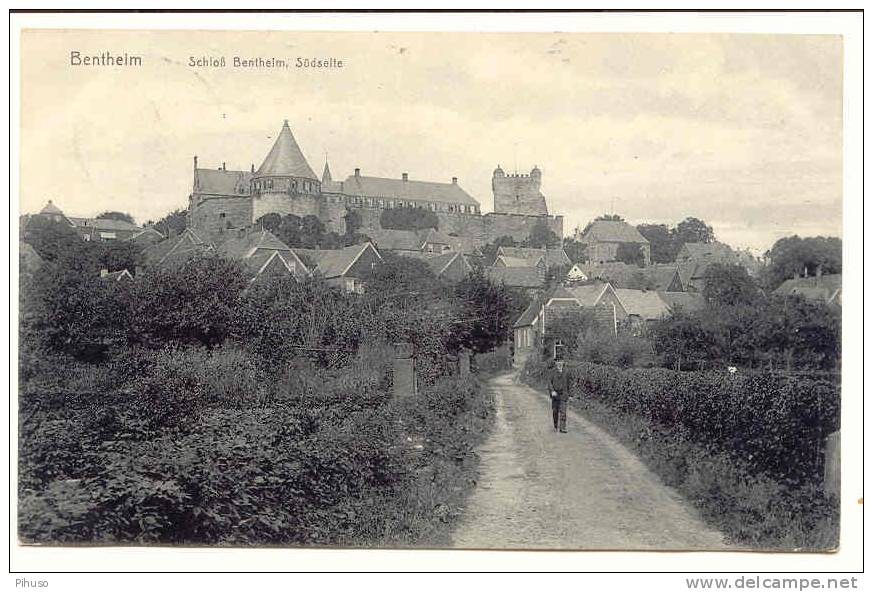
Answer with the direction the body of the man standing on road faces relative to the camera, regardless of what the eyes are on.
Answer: toward the camera
